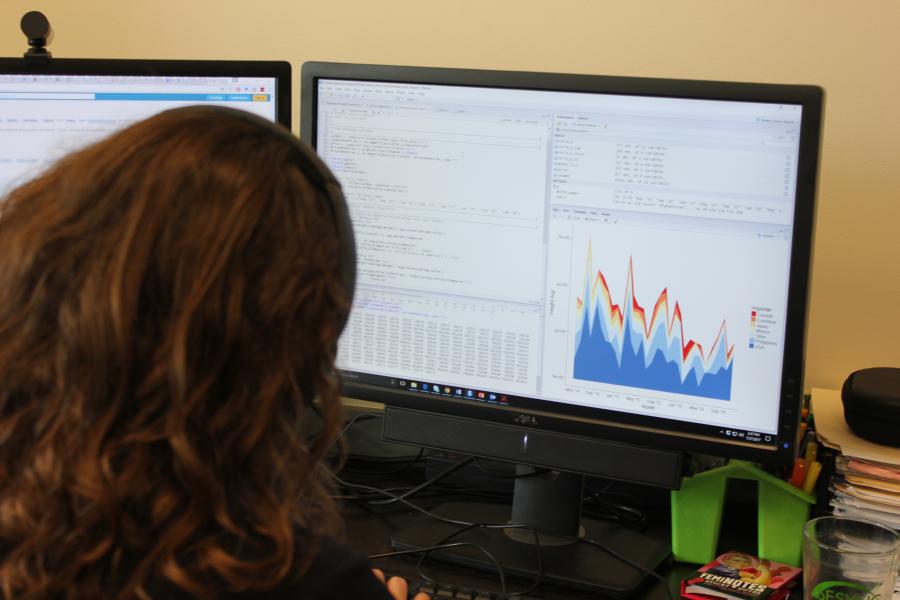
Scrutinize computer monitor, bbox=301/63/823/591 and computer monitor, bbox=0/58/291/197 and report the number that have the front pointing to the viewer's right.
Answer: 0

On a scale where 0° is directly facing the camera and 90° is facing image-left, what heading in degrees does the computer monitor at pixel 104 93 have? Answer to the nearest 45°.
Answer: approximately 0°

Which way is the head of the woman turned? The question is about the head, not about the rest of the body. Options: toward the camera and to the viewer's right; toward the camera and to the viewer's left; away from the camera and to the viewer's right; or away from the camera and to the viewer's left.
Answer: away from the camera and to the viewer's right

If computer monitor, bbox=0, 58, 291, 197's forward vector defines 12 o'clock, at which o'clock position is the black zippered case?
The black zippered case is roughly at 10 o'clock from the computer monitor.

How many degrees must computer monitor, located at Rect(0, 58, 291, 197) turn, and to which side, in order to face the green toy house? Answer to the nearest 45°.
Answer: approximately 45° to its left
